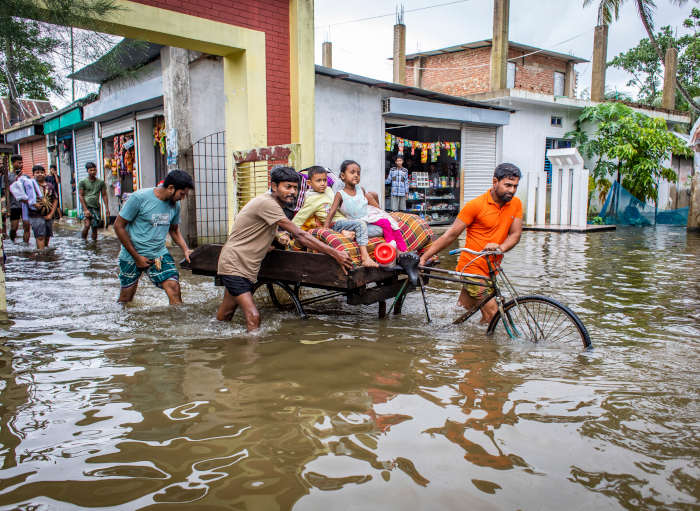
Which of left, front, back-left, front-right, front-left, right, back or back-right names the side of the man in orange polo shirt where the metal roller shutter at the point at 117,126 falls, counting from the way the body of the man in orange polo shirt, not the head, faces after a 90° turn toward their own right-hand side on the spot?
right

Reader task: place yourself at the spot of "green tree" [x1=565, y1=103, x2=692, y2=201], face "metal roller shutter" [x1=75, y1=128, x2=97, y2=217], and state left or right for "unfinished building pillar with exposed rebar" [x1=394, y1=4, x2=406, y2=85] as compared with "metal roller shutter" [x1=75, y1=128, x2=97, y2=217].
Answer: right

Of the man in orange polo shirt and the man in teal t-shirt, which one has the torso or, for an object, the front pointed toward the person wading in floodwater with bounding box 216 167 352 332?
the man in teal t-shirt

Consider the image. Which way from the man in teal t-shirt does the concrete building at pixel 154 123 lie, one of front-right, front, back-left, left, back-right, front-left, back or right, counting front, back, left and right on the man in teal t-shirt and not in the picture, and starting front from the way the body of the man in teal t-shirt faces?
back-left

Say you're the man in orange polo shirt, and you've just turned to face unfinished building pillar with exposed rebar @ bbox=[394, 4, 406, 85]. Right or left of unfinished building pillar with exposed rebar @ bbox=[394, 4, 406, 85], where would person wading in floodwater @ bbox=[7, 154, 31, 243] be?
left

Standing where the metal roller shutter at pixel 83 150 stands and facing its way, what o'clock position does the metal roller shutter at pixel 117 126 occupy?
the metal roller shutter at pixel 117 126 is roughly at 10 o'clock from the metal roller shutter at pixel 83 150.

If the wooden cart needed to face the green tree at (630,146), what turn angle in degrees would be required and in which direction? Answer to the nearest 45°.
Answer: approximately 45° to its left

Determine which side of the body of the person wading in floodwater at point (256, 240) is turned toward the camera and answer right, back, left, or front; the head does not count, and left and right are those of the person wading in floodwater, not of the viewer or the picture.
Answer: right
